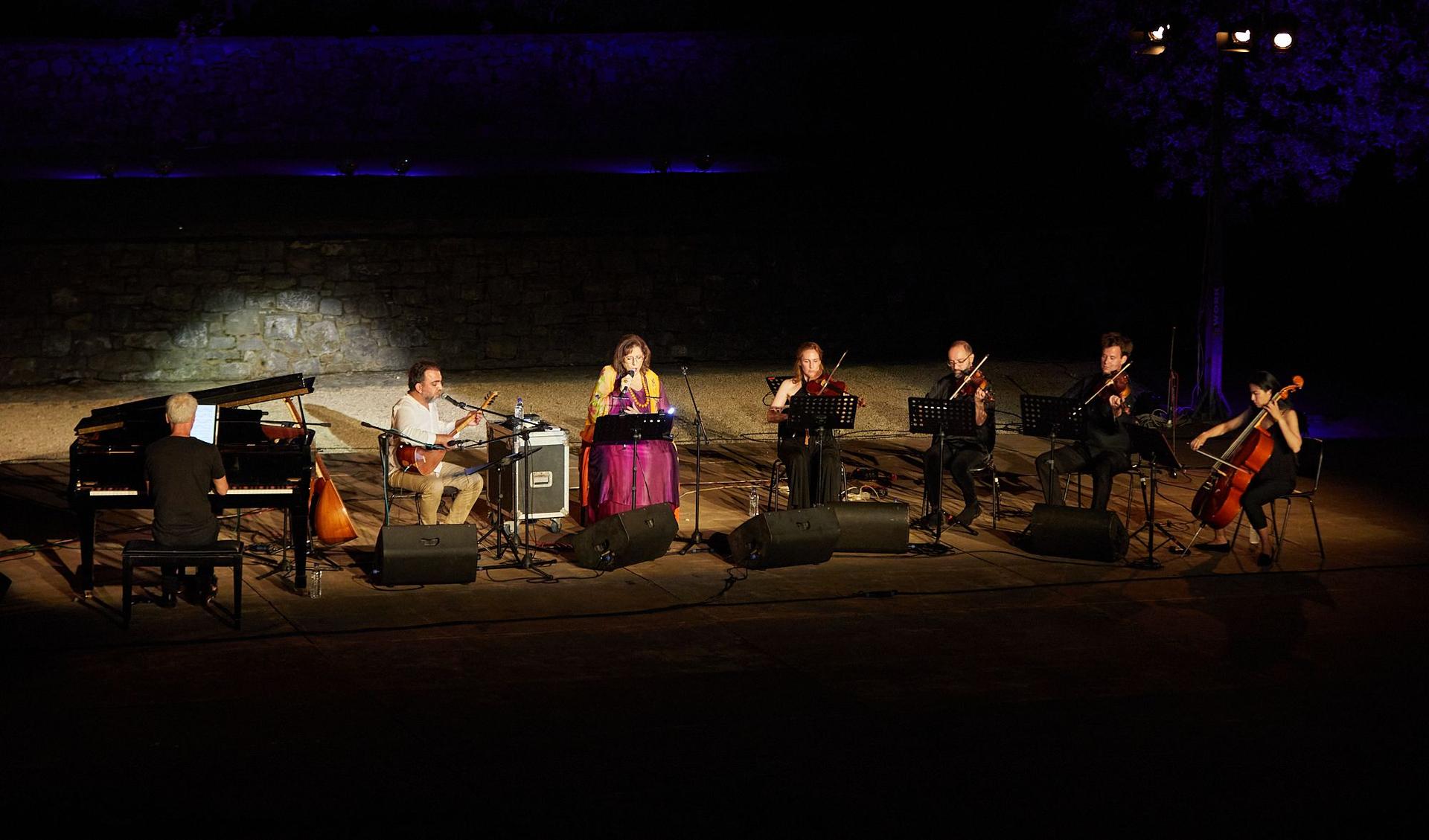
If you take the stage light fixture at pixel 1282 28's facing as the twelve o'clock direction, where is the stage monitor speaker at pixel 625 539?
The stage monitor speaker is roughly at 1 o'clock from the stage light fixture.

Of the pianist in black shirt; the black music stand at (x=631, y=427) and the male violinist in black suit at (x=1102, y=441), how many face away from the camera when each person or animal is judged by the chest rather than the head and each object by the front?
2

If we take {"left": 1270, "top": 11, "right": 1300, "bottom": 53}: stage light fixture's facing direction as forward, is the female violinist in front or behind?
in front

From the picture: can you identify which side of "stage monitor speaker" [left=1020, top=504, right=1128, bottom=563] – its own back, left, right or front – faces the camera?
back

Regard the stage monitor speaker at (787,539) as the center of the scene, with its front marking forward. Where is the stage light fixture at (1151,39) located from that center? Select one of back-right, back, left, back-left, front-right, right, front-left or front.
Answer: right

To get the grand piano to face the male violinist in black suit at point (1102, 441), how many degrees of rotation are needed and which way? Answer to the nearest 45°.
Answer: approximately 90° to its left

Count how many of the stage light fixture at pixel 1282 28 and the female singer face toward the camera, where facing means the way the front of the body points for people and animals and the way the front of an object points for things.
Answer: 2

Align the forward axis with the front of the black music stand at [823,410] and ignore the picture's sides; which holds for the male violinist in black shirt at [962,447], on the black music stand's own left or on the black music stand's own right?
on the black music stand's own right

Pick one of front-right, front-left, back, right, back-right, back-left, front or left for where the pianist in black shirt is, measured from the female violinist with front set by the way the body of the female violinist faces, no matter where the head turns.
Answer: front-right

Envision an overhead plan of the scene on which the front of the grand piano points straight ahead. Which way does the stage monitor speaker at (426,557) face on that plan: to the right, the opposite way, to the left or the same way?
the opposite way

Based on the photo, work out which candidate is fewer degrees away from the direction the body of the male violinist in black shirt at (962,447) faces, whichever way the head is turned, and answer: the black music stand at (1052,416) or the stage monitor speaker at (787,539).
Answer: the stage monitor speaker

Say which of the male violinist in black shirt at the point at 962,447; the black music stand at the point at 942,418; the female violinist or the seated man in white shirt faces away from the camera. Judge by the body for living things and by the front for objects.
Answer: the black music stand

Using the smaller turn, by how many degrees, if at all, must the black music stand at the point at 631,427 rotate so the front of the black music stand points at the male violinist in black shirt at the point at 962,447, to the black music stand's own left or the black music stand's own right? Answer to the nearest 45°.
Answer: approximately 90° to the black music stand's own right

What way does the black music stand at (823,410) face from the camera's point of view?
away from the camera
